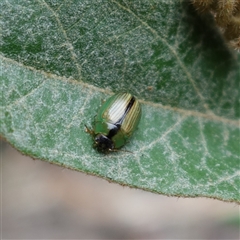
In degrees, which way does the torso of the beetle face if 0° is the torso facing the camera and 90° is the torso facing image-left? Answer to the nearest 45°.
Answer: approximately 45°
